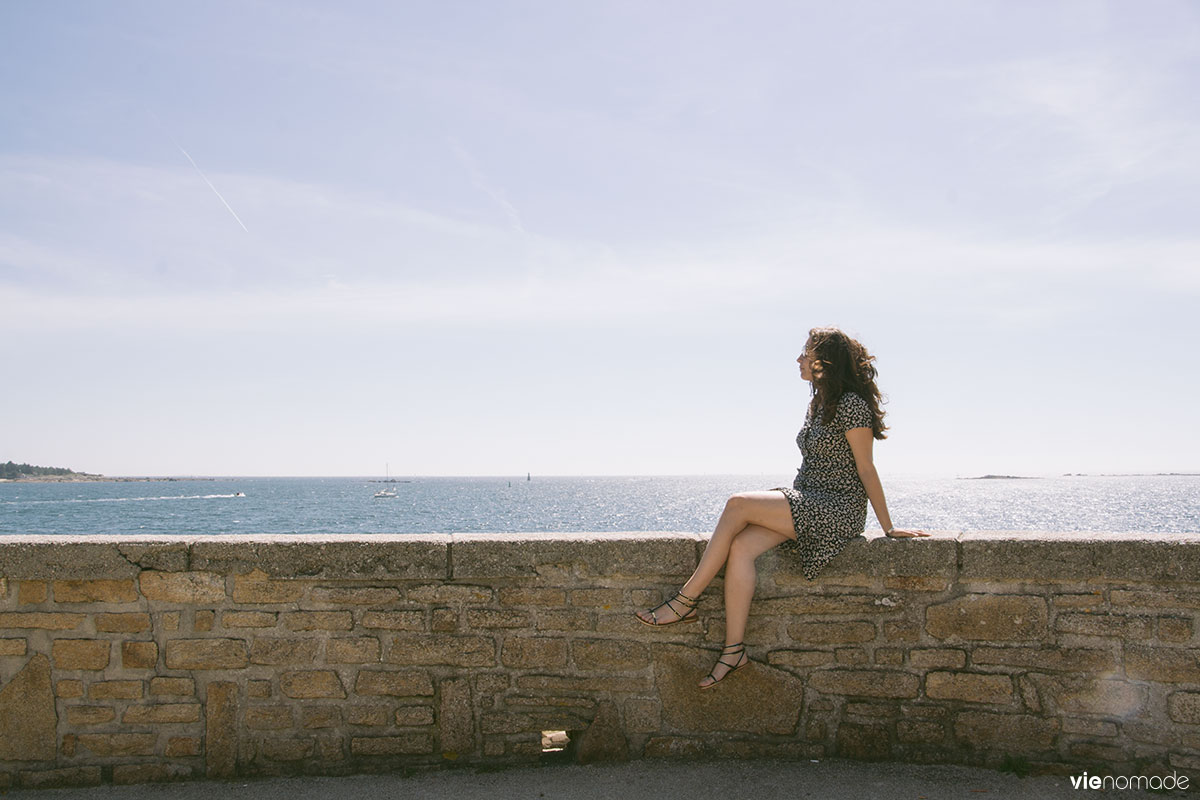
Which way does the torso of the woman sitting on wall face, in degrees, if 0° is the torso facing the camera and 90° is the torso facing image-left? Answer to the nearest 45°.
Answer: approximately 90°

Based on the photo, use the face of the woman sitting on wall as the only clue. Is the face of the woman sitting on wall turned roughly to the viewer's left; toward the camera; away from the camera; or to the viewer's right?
to the viewer's left
